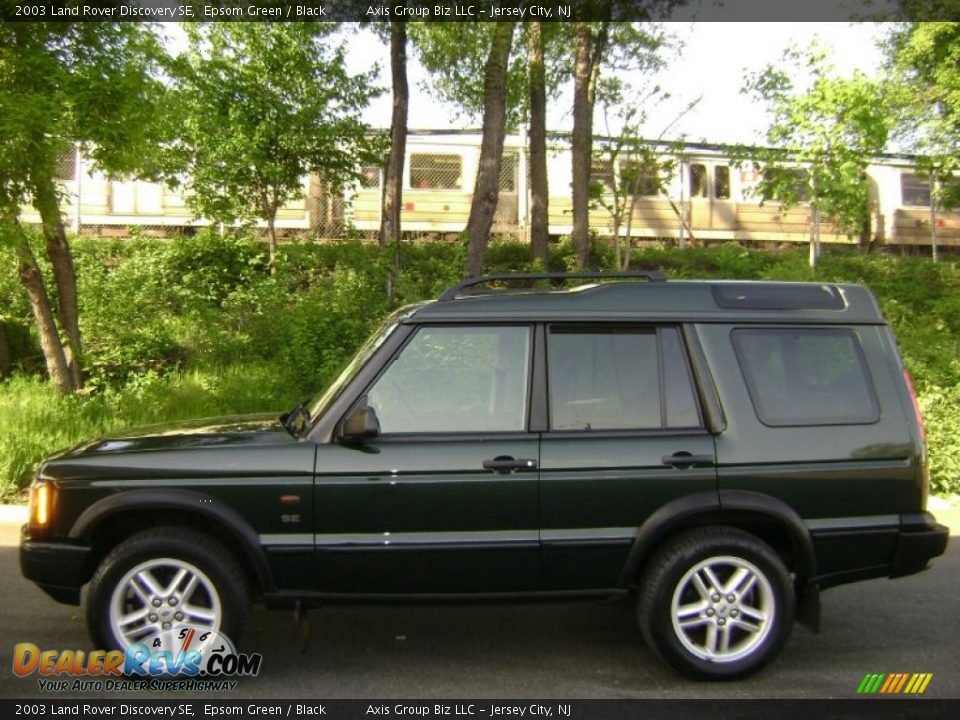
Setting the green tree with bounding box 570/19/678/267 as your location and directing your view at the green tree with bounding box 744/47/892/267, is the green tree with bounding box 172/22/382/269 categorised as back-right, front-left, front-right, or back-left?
back-right

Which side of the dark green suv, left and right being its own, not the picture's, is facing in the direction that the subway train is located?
right

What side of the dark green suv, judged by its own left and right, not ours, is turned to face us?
left

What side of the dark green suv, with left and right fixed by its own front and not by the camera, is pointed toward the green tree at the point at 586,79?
right

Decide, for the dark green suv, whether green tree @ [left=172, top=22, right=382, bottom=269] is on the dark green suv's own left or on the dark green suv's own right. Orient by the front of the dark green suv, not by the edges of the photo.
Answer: on the dark green suv's own right

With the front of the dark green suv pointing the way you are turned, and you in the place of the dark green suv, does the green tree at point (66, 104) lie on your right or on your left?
on your right
